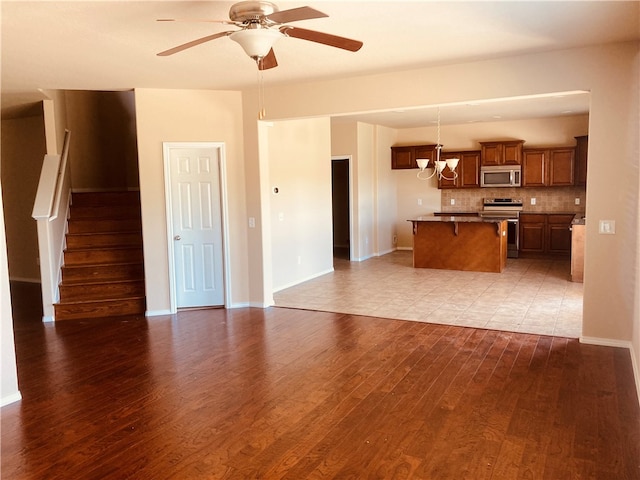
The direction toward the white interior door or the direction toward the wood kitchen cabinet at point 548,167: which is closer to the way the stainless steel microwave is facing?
the white interior door

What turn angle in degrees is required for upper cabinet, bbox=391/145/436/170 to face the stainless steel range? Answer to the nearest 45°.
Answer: approximately 90° to its left

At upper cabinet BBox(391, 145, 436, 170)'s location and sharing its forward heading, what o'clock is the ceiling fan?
The ceiling fan is roughly at 12 o'clock from the upper cabinet.

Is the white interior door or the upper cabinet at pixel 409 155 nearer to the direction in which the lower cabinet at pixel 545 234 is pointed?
the white interior door

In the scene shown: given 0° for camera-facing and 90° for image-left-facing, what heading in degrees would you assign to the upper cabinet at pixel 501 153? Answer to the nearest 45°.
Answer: approximately 0°

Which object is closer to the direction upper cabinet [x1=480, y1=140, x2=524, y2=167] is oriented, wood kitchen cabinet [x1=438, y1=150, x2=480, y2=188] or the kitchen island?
the kitchen island

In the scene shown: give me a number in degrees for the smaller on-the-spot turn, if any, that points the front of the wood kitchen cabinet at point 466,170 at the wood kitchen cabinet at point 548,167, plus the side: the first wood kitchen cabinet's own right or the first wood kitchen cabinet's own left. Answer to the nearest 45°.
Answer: approximately 90° to the first wood kitchen cabinet's own left

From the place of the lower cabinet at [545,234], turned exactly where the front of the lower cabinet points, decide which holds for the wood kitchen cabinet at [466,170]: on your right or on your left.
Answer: on your right

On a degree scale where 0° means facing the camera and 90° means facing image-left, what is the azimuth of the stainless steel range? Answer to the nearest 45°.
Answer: approximately 0°
